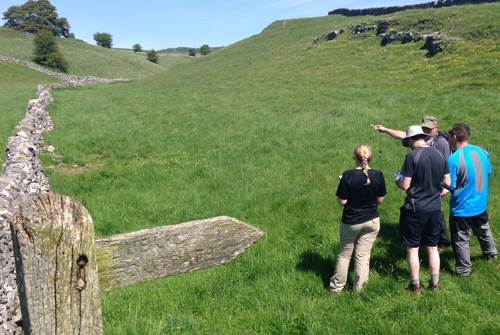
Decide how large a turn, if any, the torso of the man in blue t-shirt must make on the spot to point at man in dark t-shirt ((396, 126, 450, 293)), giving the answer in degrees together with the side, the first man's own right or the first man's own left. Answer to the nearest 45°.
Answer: approximately 90° to the first man's own left

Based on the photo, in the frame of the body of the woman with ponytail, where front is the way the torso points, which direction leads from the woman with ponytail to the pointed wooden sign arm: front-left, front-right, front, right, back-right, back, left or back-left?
back

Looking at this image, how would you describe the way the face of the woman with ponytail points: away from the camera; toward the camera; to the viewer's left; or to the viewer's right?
away from the camera

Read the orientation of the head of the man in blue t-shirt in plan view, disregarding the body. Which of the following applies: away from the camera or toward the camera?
away from the camera

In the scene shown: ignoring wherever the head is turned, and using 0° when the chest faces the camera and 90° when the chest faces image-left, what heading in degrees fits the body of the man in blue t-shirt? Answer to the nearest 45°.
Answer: approximately 135°

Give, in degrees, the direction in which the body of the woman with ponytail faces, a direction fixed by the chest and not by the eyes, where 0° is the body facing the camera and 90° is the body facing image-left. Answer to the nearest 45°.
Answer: approximately 180°

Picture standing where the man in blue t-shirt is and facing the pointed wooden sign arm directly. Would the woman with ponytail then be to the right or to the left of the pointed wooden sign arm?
right

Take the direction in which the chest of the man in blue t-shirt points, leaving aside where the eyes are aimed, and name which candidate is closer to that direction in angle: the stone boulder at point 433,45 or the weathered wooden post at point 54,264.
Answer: the stone boulder

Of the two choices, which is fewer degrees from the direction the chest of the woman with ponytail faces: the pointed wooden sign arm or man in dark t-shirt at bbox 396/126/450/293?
the man in dark t-shirt
